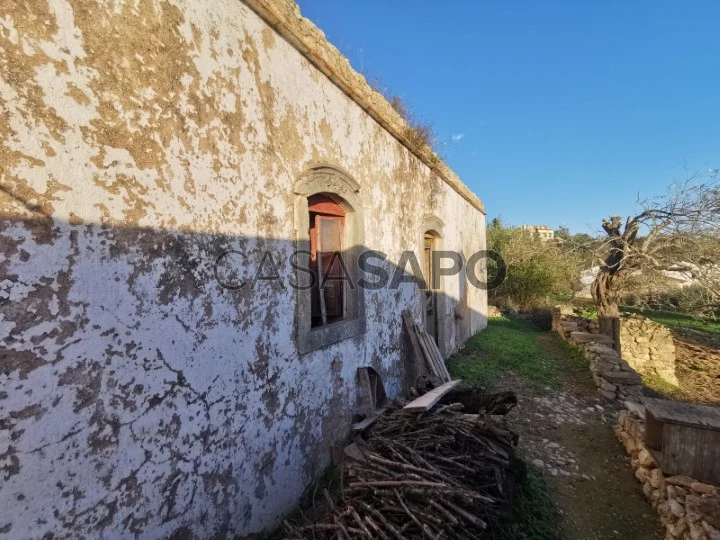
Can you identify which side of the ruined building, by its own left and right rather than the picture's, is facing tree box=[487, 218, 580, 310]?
left

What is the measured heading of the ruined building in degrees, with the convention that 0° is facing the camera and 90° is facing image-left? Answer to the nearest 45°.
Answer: approximately 315°

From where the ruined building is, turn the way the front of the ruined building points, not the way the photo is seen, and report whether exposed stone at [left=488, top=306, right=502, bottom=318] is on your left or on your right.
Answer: on your left

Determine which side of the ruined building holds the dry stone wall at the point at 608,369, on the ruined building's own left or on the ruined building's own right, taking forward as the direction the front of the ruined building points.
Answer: on the ruined building's own left

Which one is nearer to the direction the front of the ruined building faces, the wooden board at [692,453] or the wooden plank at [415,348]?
the wooden board

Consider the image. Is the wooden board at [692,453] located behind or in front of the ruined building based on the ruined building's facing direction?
in front

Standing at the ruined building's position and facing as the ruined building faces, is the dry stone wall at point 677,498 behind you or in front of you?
in front

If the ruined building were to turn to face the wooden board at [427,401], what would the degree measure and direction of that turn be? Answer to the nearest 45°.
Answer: approximately 45° to its left
